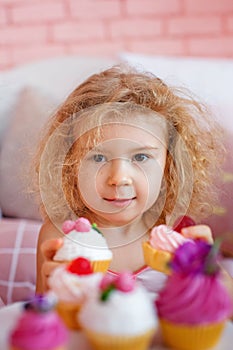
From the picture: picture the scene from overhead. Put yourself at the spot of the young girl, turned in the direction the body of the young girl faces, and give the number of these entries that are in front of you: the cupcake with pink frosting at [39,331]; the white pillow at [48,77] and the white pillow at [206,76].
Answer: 1

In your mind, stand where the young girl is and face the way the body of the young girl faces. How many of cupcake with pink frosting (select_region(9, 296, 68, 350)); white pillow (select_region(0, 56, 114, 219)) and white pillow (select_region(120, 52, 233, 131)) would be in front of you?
1

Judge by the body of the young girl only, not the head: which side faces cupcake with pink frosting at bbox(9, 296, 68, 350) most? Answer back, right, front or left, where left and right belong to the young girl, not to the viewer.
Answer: front

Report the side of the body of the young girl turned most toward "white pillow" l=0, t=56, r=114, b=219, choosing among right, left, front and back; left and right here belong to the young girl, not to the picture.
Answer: back

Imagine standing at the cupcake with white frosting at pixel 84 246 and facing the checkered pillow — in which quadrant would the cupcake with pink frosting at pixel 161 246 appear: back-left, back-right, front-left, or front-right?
back-right

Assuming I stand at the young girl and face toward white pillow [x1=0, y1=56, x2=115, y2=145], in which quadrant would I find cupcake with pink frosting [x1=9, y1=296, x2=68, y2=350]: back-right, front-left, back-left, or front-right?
back-left

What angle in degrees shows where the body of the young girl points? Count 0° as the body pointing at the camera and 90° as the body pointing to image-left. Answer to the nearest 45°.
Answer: approximately 0°
